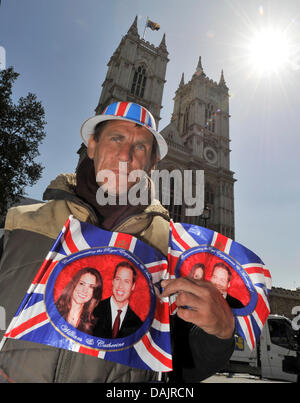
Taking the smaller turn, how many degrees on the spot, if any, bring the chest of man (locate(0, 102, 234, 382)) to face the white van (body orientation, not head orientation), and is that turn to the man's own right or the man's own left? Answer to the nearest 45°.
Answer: approximately 90° to the man's own left

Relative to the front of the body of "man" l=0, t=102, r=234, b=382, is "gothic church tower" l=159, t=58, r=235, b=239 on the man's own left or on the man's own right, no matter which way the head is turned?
on the man's own left

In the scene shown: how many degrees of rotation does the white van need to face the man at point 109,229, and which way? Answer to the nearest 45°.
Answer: approximately 45° to its right
